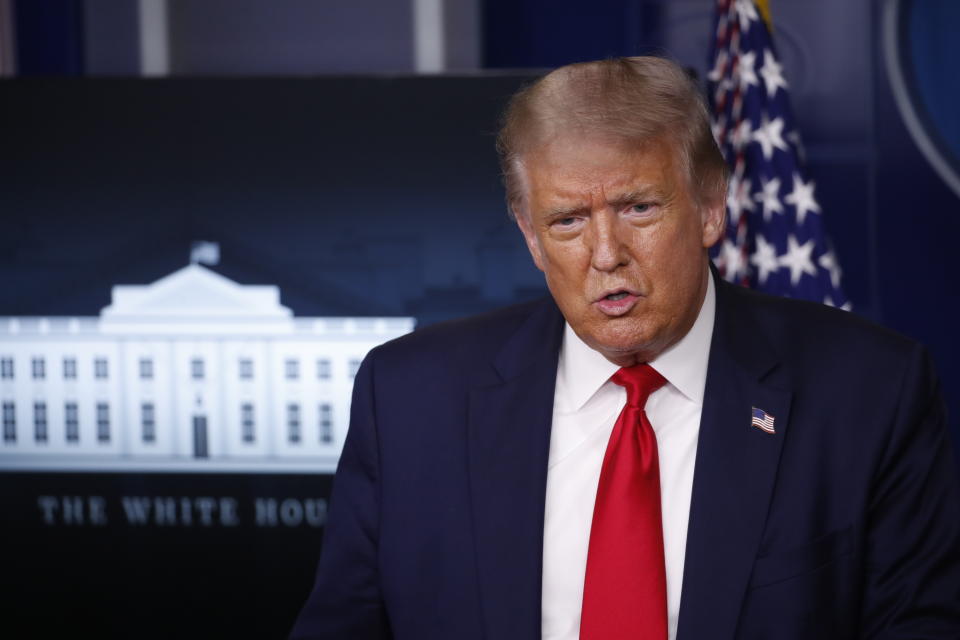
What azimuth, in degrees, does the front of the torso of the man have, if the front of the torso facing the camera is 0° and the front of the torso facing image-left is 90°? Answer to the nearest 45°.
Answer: approximately 0°
